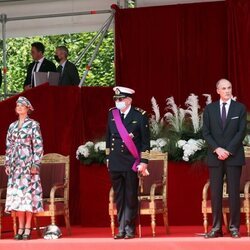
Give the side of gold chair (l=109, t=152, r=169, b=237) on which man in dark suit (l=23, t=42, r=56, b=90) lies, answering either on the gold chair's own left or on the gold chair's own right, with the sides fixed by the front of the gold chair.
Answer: on the gold chair's own right

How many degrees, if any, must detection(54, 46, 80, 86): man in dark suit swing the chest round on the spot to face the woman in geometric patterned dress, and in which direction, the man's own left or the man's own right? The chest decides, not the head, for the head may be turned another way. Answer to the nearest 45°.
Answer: approximately 45° to the man's own left

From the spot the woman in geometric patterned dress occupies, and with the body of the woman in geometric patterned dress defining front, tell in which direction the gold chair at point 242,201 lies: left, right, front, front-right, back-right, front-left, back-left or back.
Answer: back-left

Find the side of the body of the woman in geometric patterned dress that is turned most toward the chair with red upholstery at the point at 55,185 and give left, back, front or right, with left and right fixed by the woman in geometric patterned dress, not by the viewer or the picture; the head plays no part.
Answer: back

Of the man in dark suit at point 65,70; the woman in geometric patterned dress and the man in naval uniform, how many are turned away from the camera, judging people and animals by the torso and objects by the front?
0

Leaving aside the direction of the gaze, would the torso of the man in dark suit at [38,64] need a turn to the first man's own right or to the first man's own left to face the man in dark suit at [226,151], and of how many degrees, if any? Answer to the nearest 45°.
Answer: approximately 90° to the first man's own left

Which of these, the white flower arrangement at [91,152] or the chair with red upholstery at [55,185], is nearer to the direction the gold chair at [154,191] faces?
the chair with red upholstery

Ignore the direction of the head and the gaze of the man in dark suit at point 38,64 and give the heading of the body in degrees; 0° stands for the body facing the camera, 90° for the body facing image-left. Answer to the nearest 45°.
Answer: approximately 45°

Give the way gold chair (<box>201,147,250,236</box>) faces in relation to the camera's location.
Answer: facing the viewer and to the left of the viewer

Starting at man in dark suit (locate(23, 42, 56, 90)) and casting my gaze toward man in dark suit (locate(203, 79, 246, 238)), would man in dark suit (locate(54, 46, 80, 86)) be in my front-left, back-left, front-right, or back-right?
front-left
